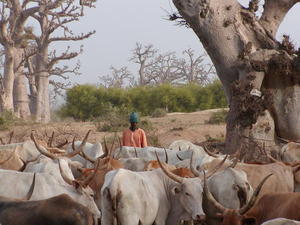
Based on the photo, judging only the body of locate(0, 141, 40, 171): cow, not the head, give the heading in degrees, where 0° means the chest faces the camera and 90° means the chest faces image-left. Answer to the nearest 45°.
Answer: approximately 270°

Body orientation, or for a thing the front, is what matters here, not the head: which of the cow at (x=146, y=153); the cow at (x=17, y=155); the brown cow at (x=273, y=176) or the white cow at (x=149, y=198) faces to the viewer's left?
the brown cow

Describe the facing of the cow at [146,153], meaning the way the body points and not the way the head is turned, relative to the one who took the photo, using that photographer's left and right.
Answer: facing to the right of the viewer

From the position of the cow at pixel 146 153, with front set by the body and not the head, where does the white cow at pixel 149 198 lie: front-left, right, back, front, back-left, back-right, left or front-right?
right

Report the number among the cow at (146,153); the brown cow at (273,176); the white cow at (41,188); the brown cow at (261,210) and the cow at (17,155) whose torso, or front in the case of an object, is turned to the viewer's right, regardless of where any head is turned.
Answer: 3

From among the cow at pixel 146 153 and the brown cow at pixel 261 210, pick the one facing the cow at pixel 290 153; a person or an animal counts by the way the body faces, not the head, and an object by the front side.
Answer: the cow at pixel 146 153

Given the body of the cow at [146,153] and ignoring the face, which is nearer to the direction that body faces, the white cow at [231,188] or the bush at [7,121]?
the white cow

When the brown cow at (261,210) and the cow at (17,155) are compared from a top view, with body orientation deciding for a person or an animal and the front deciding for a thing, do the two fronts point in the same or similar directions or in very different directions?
very different directions

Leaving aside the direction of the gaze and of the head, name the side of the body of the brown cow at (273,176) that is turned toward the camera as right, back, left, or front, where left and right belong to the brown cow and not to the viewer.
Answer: left

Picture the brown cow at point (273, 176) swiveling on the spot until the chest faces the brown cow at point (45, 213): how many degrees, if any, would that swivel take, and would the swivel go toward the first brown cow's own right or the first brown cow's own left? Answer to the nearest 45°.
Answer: approximately 45° to the first brown cow's own left

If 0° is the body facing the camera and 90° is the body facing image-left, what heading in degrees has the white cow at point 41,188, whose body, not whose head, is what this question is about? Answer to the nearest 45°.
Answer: approximately 270°
